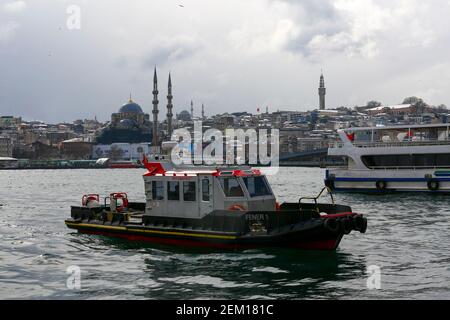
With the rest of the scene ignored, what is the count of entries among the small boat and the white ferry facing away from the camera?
0

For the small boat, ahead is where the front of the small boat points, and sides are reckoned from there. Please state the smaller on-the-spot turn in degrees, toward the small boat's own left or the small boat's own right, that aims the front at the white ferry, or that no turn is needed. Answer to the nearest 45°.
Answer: approximately 90° to the small boat's own left

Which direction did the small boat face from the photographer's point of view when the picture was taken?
facing the viewer and to the right of the viewer
